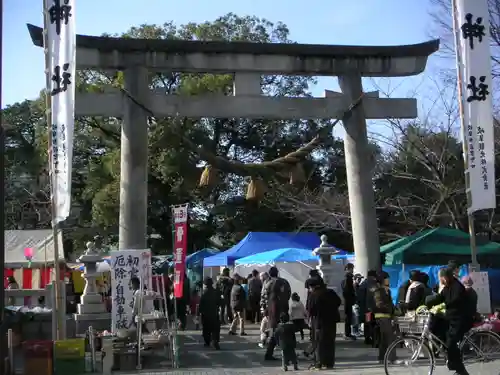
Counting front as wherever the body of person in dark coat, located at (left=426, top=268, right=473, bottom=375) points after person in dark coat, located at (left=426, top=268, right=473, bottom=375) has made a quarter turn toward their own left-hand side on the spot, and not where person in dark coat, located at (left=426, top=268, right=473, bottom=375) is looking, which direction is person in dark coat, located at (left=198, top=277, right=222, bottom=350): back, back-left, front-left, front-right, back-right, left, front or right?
back-right

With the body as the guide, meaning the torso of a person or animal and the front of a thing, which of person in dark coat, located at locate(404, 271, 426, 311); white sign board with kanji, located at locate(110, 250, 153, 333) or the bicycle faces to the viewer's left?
the bicycle

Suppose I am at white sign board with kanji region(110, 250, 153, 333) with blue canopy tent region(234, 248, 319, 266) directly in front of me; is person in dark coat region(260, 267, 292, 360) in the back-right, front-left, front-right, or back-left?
back-right

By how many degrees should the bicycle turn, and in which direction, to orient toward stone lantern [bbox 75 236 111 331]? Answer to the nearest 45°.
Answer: approximately 45° to its right

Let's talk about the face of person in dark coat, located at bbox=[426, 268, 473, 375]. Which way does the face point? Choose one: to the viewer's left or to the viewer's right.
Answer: to the viewer's left

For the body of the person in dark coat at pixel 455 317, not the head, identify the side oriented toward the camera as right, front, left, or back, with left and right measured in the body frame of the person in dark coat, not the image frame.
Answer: left

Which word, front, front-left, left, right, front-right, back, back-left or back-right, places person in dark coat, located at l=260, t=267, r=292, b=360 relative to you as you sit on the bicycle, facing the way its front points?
front-right

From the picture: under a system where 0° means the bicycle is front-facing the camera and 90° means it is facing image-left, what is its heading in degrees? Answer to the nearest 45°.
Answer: approximately 90°

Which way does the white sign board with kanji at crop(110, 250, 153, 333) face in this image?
toward the camera

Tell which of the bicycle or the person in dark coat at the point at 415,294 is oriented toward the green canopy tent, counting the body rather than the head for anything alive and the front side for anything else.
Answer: the person in dark coat

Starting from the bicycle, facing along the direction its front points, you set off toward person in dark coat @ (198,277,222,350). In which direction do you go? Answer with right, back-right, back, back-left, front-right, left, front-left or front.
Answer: front-right

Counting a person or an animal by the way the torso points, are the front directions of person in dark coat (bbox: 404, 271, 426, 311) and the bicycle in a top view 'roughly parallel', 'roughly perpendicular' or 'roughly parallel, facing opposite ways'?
roughly perpendicular

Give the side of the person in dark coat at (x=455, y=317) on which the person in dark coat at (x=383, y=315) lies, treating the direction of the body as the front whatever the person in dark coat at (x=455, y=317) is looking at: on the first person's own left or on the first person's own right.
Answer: on the first person's own right

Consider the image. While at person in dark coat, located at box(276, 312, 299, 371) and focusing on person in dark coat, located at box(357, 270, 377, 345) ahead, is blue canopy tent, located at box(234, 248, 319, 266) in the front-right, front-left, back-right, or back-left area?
front-left

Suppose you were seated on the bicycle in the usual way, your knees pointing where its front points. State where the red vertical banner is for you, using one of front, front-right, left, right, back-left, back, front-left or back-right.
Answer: front-right
